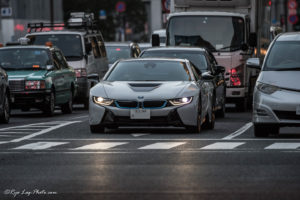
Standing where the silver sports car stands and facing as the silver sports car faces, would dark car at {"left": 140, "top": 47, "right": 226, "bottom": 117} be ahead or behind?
behind

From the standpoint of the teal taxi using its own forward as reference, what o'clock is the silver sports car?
The silver sports car is roughly at 10 o'clock from the teal taxi.

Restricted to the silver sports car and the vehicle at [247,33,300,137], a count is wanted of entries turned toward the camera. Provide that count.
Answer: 2

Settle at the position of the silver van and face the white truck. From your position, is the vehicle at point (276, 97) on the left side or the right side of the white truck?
right

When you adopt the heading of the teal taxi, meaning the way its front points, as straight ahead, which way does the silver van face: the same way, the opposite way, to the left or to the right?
the same way

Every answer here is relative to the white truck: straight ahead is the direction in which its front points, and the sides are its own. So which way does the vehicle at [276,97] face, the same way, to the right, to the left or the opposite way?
the same way

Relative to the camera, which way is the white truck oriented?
toward the camera

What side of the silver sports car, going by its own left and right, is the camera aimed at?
front

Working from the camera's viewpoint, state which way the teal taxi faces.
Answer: facing the viewer and to the left of the viewer

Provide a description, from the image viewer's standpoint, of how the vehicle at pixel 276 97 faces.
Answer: facing the viewer

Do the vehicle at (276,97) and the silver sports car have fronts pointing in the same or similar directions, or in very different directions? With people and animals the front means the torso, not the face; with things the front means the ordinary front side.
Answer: same or similar directions

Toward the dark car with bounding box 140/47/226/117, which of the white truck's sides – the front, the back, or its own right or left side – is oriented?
front

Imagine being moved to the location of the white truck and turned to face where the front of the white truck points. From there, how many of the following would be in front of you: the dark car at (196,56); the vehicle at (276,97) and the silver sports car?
3

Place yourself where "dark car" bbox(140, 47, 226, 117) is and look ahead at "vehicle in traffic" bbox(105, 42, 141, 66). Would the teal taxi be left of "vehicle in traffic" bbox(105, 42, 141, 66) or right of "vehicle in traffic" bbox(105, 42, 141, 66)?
left
